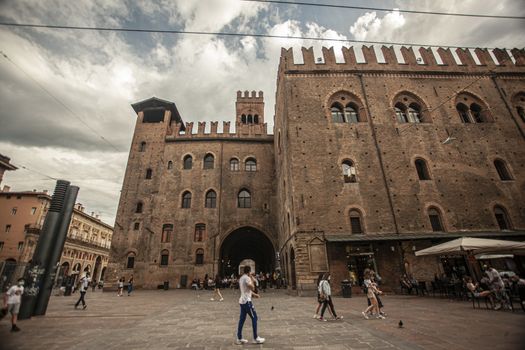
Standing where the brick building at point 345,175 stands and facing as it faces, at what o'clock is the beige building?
The beige building is roughly at 3 o'clock from the brick building.

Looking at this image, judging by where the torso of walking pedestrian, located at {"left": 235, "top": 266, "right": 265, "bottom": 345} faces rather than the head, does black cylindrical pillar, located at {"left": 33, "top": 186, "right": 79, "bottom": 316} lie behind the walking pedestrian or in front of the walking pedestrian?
behind

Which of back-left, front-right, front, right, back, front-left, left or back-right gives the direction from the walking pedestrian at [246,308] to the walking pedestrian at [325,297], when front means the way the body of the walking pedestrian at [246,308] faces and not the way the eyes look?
front-left

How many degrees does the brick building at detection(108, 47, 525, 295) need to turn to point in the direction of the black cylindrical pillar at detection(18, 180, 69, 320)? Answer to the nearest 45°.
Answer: approximately 45° to its right

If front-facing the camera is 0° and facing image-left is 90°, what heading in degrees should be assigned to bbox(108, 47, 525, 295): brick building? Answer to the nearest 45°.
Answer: approximately 0°

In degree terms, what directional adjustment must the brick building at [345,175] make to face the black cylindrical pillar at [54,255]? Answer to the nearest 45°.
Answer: approximately 45° to its right

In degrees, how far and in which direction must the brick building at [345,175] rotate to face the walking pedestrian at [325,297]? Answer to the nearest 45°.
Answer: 0° — it already faces them
